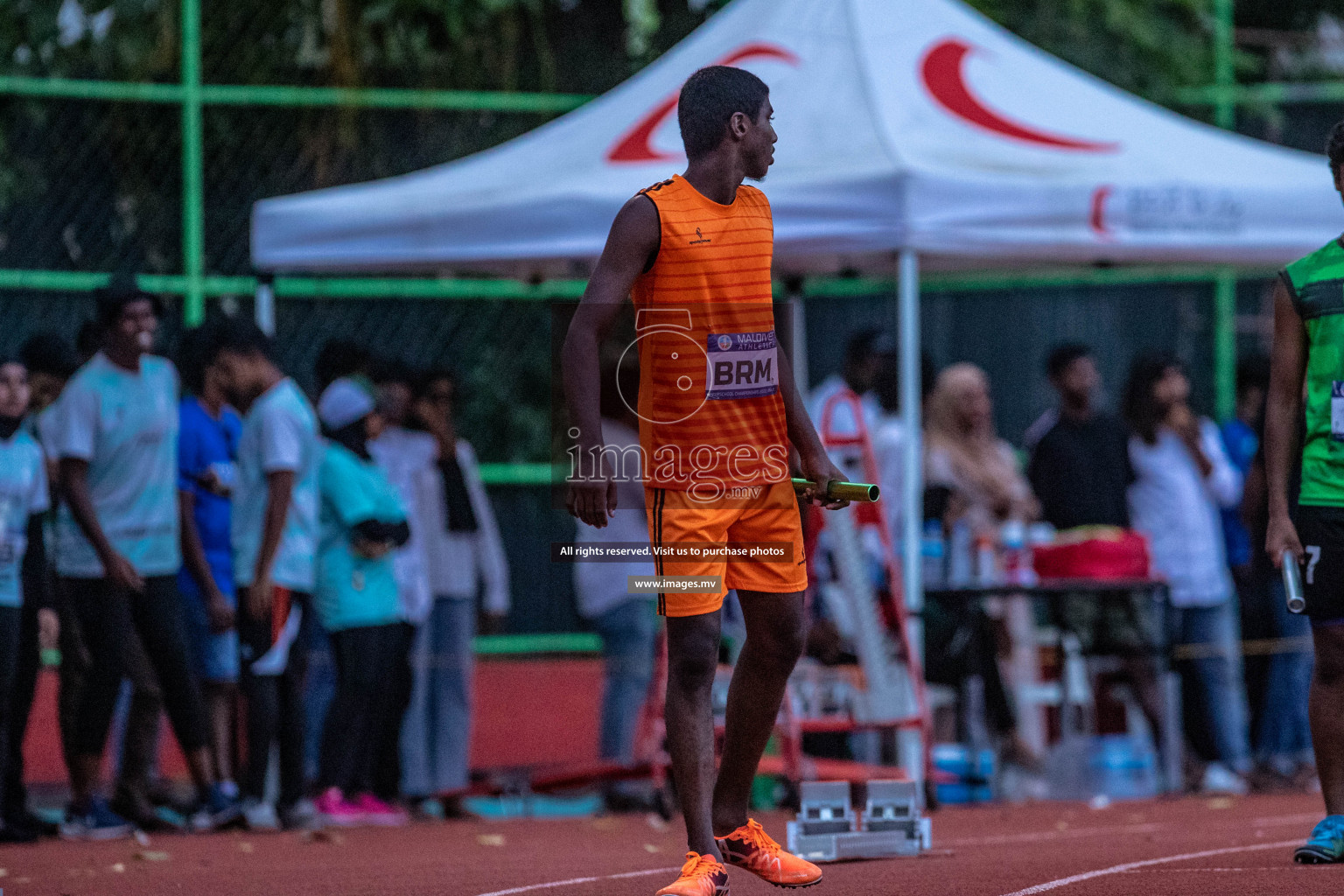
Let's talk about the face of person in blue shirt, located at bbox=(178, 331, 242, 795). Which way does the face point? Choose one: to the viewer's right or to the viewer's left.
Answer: to the viewer's right

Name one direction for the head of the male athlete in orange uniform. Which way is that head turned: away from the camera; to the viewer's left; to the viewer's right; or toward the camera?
to the viewer's right

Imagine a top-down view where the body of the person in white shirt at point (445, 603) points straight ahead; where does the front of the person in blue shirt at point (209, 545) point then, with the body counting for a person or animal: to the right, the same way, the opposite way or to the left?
to the left

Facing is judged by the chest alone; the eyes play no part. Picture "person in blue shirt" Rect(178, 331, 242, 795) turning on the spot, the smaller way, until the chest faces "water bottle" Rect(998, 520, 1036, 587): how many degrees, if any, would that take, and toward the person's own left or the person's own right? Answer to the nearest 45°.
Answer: approximately 45° to the person's own left

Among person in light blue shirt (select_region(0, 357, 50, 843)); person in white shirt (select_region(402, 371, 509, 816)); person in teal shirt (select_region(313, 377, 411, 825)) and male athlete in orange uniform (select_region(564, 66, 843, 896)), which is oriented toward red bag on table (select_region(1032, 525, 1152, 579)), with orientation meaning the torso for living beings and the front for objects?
the person in teal shirt

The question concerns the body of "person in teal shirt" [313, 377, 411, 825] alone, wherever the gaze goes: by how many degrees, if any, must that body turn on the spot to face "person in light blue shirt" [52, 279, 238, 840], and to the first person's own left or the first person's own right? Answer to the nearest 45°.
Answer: approximately 135° to the first person's own right

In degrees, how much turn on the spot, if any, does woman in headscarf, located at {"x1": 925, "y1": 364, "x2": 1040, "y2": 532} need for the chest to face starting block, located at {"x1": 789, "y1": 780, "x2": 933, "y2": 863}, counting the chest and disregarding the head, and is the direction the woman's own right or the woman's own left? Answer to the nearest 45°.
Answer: approximately 45° to the woman's own right

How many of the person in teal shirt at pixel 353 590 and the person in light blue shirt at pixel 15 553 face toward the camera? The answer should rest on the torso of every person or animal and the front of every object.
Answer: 1

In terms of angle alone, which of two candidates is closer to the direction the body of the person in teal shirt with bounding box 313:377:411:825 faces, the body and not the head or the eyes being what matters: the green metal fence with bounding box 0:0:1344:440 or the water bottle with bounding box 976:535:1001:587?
the water bottle

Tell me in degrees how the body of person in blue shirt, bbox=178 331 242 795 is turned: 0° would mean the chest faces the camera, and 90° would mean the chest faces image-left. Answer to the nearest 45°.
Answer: approximately 315°
